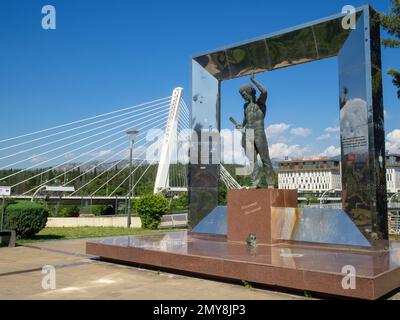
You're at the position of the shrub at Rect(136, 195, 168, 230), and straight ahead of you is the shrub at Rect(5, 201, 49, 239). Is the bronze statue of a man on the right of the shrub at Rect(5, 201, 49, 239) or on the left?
left

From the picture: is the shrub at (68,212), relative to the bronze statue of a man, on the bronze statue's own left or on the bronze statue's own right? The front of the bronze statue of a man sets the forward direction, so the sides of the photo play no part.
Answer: on the bronze statue's own right

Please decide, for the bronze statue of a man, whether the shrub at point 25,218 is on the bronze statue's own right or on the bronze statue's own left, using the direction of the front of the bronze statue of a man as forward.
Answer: on the bronze statue's own right

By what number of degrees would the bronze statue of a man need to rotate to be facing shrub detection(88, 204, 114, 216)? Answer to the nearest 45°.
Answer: approximately 90° to its right

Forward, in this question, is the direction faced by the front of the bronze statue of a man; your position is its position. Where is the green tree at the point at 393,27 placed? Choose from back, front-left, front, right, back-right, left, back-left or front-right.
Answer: back

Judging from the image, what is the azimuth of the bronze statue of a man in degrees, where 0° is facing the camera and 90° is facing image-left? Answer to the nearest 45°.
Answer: approximately 45°

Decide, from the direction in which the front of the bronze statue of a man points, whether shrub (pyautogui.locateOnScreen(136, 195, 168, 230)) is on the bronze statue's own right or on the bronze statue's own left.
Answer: on the bronze statue's own right

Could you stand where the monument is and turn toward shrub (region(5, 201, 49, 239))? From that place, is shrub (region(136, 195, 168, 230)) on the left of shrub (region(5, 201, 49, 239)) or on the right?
right

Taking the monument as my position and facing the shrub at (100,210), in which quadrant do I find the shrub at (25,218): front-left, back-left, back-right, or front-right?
front-left

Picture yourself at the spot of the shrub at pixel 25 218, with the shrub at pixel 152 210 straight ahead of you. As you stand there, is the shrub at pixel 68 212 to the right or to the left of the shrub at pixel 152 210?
left
